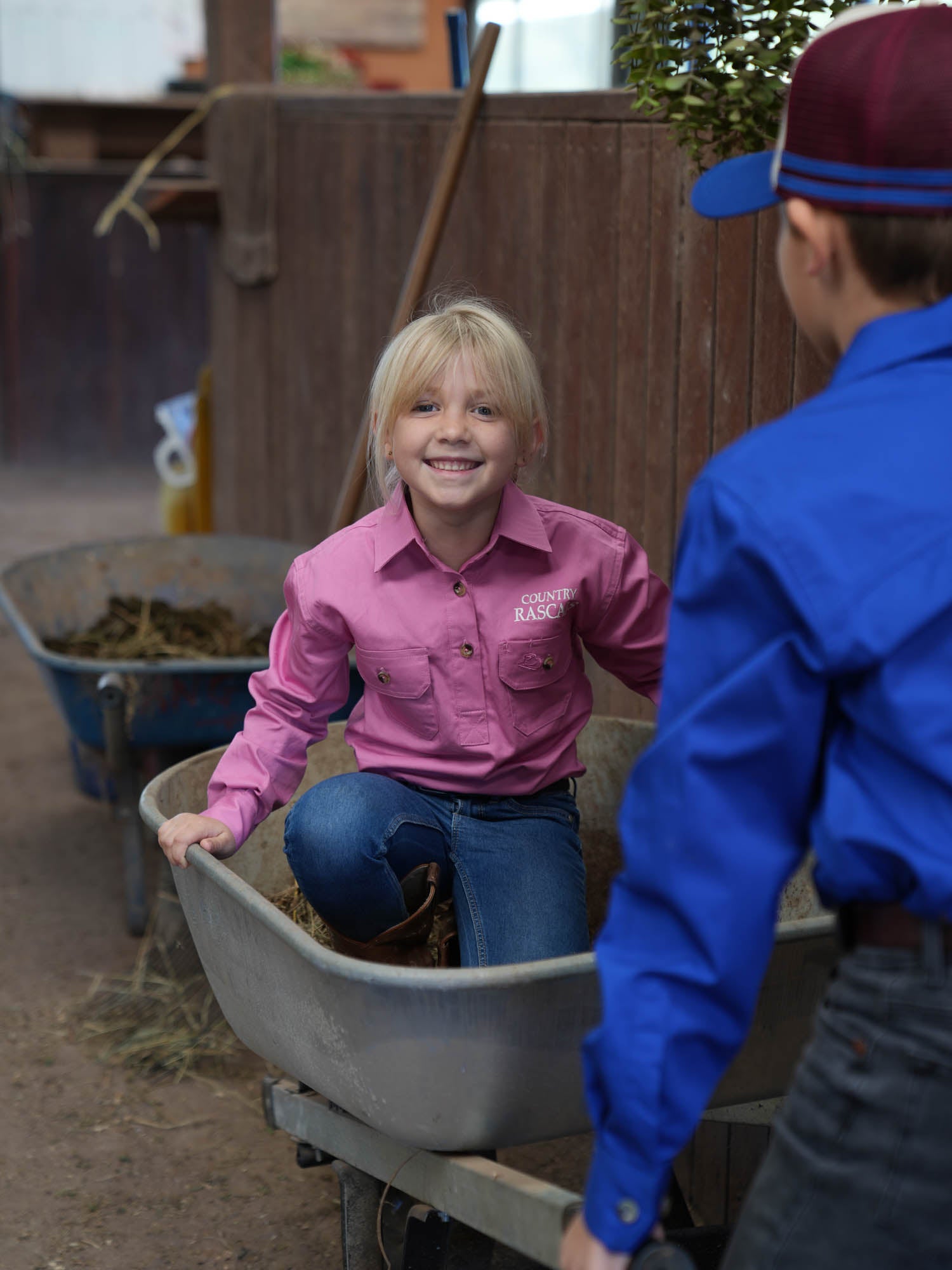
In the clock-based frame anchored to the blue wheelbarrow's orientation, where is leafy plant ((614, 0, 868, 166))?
The leafy plant is roughly at 5 o'clock from the blue wheelbarrow.

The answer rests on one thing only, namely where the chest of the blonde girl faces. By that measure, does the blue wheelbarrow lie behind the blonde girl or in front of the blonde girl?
behind

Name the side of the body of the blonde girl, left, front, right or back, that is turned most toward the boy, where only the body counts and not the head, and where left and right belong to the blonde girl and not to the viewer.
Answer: front

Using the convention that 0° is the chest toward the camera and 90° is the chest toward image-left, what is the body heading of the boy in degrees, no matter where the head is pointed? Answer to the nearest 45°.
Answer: approximately 135°

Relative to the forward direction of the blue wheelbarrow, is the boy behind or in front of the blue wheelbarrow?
behind

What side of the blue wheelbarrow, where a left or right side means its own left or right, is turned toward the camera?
back

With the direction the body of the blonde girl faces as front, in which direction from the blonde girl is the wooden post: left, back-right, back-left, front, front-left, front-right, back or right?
back

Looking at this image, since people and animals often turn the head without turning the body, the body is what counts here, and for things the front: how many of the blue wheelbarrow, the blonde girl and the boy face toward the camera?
1

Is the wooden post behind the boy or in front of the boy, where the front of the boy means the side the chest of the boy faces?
in front

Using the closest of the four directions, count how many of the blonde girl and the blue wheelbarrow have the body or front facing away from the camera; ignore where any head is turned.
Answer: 1

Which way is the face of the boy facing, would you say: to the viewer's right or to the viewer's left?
to the viewer's left

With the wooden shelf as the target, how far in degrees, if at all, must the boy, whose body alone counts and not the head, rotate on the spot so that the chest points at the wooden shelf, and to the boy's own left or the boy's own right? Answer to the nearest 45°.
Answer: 0° — they already face it

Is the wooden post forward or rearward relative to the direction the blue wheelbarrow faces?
forward

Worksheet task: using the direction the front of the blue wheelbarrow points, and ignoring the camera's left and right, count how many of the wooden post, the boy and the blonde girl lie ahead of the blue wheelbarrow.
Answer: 1

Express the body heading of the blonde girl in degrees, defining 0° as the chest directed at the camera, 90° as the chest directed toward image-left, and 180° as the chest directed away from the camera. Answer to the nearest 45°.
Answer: approximately 0°
